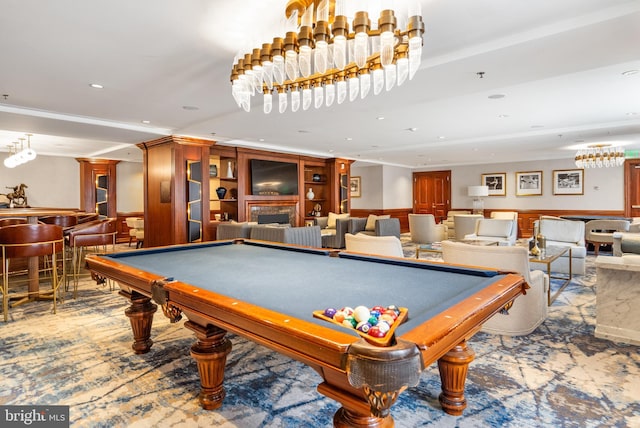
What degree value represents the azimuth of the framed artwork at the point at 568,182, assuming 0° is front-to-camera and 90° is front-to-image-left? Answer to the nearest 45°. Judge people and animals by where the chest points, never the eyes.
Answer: approximately 0°

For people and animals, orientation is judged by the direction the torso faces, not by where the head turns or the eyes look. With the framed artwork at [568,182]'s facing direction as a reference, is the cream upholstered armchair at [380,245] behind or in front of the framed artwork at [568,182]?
in front

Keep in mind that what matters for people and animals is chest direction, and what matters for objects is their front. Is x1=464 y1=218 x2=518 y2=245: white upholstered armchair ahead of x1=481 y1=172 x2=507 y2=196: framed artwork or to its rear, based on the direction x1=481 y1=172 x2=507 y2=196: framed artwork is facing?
ahead

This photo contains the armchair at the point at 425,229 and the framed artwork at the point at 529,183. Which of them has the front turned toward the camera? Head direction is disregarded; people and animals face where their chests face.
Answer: the framed artwork

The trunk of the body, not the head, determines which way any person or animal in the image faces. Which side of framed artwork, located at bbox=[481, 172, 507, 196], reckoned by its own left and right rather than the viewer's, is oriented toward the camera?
front

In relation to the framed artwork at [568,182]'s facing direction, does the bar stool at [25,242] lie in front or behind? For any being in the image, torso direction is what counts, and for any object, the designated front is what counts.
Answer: in front

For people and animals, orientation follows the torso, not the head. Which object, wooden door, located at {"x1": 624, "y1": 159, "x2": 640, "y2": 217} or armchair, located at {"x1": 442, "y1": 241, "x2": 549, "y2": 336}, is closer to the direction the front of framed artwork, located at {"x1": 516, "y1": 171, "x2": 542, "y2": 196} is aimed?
the armchair

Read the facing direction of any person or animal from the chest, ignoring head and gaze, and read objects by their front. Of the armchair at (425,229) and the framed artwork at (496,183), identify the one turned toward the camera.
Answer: the framed artwork

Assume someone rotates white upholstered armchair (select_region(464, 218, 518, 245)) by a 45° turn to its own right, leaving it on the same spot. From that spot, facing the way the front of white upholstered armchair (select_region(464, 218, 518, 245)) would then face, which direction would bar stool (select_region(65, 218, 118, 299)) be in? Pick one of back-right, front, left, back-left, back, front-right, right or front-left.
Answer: front-left

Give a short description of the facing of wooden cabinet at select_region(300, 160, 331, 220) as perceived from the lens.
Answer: facing the viewer and to the right of the viewer

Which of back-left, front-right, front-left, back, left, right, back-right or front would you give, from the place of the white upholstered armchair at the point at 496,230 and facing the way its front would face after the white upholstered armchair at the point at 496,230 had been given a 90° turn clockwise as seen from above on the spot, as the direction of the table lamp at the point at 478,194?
front-right
